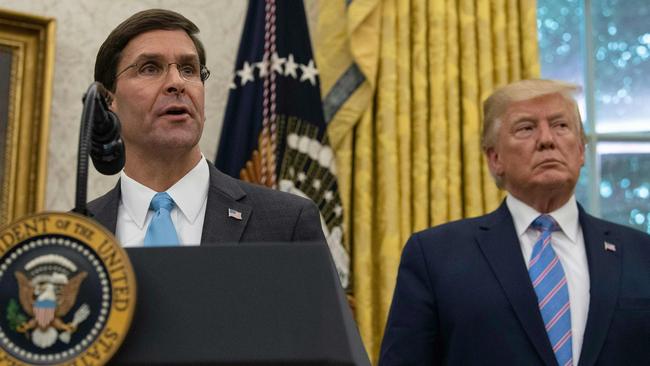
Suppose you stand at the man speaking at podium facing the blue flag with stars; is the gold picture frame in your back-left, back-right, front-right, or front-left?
front-left

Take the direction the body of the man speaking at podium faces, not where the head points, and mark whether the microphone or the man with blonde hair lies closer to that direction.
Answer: the microphone

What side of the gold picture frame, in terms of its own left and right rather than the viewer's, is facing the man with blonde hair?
front

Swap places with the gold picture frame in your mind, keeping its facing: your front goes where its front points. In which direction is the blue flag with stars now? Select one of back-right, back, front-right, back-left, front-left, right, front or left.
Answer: front-left

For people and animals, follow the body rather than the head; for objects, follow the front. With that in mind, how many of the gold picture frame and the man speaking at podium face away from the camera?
0

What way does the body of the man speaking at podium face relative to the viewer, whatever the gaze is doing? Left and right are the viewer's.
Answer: facing the viewer and to the left of the viewer

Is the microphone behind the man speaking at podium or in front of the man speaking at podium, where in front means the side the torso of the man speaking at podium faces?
in front

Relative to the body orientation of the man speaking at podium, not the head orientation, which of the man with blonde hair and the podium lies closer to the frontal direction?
the podium

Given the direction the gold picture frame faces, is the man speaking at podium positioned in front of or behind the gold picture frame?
in front

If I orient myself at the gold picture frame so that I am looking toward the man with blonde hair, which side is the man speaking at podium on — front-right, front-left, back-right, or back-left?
front-right

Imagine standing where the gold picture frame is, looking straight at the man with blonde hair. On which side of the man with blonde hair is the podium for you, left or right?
right
